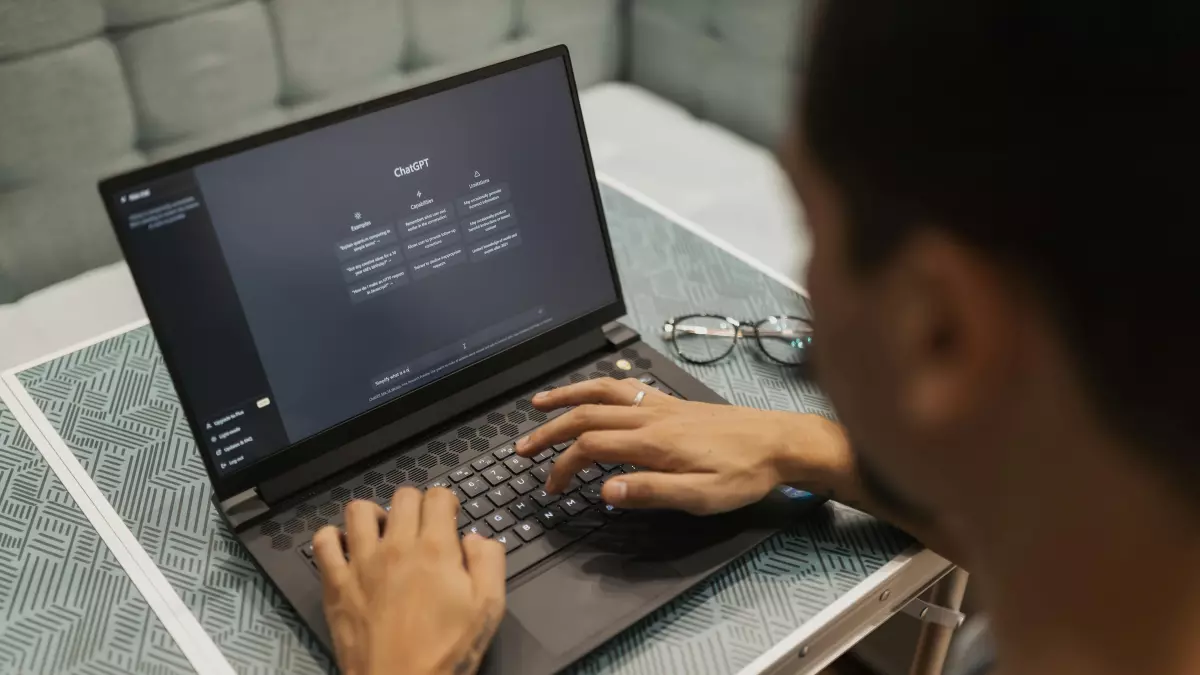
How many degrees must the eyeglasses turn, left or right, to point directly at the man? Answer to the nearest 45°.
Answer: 0° — it already faces them

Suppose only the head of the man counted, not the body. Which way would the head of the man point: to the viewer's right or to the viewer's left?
to the viewer's left

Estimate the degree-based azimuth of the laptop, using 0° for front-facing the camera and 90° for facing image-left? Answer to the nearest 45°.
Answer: approximately 315°

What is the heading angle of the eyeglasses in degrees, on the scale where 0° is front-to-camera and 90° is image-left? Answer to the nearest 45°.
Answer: approximately 0°

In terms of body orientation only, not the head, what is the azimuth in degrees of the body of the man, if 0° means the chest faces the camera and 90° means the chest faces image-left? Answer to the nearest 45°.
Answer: approximately 135°

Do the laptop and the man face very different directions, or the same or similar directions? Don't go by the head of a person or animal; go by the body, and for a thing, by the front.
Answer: very different directions
